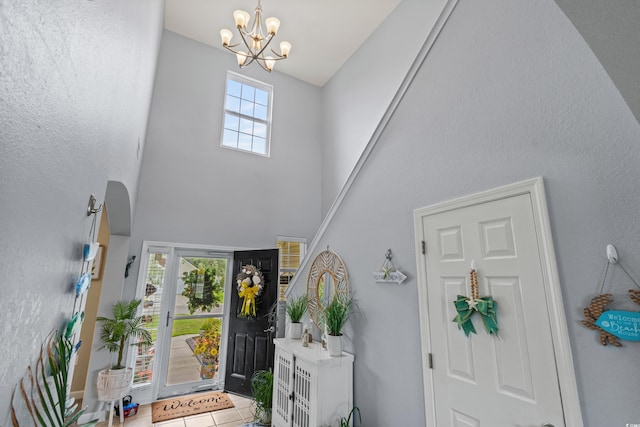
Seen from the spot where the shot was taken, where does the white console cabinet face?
facing the viewer and to the left of the viewer

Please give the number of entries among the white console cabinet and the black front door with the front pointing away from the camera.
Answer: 0

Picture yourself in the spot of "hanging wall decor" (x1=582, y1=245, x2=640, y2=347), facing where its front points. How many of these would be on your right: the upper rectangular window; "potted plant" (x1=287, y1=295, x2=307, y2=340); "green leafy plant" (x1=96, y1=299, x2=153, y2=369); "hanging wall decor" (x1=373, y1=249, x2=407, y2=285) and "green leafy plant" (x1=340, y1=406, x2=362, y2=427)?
5

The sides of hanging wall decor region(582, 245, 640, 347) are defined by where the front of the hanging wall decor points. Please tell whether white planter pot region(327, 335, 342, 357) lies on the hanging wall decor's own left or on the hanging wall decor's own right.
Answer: on the hanging wall decor's own right

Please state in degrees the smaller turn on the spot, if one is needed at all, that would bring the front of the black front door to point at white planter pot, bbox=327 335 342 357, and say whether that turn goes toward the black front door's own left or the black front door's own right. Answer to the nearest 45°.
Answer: approximately 45° to the black front door's own left

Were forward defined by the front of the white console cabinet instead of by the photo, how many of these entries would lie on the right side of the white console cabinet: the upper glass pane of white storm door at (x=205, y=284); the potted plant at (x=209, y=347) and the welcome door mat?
3

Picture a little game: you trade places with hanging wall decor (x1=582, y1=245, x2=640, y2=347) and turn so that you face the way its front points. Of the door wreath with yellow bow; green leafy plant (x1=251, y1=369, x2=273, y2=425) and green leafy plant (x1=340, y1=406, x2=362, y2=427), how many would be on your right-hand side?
3

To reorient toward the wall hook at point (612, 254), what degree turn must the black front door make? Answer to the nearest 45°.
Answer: approximately 45° to its left

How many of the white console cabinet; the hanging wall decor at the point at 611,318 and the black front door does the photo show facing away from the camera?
0

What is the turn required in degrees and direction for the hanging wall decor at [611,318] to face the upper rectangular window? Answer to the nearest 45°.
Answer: approximately 90° to its right

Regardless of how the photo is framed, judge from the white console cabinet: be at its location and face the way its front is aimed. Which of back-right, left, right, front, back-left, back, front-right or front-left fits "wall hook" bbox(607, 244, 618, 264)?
left

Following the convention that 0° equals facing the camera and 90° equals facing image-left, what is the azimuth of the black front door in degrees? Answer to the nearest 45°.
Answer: approximately 45°

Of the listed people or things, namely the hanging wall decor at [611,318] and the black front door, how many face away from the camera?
0

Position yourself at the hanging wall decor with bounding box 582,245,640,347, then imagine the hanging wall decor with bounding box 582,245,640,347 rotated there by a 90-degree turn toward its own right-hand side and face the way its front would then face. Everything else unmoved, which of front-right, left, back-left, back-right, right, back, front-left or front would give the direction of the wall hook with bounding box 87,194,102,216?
front-left

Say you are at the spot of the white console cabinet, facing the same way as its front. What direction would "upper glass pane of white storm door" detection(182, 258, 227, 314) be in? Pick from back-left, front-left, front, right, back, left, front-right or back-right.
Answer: right
